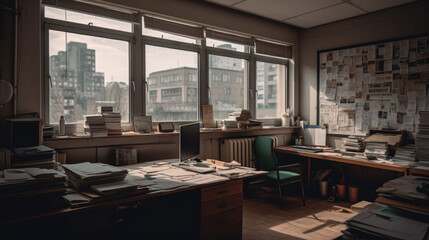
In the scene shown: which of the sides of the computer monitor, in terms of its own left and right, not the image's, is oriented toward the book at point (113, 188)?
right

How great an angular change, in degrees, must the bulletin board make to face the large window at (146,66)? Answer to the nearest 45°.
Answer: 0° — it already faces it

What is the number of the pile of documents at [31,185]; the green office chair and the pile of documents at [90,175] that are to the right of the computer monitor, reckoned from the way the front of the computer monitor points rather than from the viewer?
2

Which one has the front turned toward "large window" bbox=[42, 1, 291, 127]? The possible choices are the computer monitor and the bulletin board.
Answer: the bulletin board

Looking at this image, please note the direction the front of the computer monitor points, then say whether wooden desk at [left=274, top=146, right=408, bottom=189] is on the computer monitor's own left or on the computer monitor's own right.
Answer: on the computer monitor's own left

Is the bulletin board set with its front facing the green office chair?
yes

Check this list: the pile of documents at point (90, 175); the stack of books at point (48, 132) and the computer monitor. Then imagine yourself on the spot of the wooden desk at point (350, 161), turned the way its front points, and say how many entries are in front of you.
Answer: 3

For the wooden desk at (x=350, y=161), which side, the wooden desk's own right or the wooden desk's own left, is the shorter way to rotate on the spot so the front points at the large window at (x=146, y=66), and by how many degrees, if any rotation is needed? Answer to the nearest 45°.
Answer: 0° — it already faces it

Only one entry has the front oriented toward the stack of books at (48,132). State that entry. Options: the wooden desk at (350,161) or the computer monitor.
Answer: the wooden desk

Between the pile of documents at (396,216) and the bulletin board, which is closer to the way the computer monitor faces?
the pile of documents

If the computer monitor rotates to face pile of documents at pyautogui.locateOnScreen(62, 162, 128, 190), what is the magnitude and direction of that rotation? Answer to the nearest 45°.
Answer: approximately 90° to its right

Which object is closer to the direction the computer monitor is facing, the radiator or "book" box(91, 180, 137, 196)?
the book
